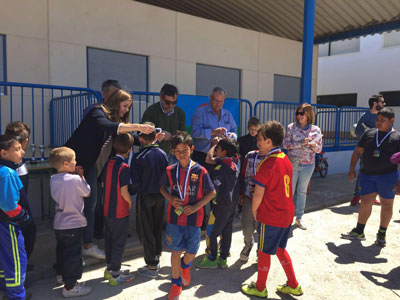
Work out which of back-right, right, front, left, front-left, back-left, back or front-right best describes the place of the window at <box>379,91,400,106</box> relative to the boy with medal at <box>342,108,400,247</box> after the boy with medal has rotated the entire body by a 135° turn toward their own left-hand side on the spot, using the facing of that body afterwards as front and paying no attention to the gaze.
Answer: left

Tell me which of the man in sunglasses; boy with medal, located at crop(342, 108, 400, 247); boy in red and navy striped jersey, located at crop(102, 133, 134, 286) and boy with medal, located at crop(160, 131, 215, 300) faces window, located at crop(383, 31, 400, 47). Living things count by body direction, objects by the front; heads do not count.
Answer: the boy in red and navy striped jersey

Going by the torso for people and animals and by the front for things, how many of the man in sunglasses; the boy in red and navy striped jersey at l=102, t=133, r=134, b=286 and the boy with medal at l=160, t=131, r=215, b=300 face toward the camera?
2

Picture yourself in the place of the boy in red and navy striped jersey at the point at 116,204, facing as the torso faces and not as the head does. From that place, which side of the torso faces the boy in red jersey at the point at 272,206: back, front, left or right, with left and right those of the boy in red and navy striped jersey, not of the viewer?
right

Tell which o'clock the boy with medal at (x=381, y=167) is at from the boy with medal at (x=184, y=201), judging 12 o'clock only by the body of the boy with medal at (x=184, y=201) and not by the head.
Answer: the boy with medal at (x=381, y=167) is roughly at 8 o'clock from the boy with medal at (x=184, y=201).

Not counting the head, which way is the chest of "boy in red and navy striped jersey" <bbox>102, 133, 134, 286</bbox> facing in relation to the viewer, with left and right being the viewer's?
facing away from the viewer and to the right of the viewer

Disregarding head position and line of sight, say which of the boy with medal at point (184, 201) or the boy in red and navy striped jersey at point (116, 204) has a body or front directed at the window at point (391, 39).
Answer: the boy in red and navy striped jersey

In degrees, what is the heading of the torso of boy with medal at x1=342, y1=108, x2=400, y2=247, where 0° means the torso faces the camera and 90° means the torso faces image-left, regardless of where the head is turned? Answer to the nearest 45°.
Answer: approximately 45°

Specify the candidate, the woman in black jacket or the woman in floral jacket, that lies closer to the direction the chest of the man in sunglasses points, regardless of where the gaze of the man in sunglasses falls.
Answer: the woman in black jacket

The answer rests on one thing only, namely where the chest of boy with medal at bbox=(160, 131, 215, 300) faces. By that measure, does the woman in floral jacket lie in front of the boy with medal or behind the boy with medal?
behind

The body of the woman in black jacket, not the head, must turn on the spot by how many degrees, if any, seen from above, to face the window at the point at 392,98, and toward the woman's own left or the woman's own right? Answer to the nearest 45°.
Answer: approximately 45° to the woman's own left

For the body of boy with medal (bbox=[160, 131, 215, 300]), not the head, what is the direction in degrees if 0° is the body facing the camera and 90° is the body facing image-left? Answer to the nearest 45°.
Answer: approximately 0°

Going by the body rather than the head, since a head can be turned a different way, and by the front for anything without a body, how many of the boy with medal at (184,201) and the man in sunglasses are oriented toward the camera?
2

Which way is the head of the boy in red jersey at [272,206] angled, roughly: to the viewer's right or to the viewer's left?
to the viewer's left
